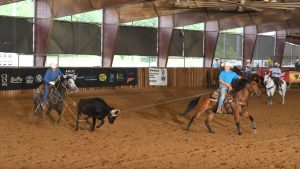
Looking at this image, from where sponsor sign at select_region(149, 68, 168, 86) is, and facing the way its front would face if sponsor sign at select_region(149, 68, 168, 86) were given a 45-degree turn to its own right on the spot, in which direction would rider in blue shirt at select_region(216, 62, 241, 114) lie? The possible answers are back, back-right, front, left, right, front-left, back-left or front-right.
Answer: front-left

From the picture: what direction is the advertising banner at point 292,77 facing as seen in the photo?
toward the camera

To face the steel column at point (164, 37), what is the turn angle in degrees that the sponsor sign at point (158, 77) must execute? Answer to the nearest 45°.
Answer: approximately 180°

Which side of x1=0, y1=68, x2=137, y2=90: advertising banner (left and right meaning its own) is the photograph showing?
front

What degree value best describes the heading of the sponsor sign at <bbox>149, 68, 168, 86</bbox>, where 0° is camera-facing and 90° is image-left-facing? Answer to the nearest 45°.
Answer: approximately 0°

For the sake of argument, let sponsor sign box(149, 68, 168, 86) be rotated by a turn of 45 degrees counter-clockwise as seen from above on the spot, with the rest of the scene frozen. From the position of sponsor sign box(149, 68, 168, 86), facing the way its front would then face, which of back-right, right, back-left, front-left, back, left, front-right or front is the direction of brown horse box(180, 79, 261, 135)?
front-right

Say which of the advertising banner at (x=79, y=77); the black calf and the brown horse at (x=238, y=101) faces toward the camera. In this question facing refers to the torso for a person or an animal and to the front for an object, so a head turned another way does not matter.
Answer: the advertising banner

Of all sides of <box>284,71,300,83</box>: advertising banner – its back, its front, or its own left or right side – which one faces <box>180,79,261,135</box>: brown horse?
front

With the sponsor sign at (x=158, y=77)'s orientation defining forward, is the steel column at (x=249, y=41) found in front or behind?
behind

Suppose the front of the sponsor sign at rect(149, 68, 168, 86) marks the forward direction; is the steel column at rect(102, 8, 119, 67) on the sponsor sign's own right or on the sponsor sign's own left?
on the sponsor sign's own right

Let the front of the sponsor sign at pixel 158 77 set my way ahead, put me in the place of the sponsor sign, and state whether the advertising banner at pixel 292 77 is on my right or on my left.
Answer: on my left

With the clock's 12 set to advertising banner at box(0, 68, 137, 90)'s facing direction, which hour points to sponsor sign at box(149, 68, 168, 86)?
The sponsor sign is roughly at 8 o'clock from the advertising banner.
